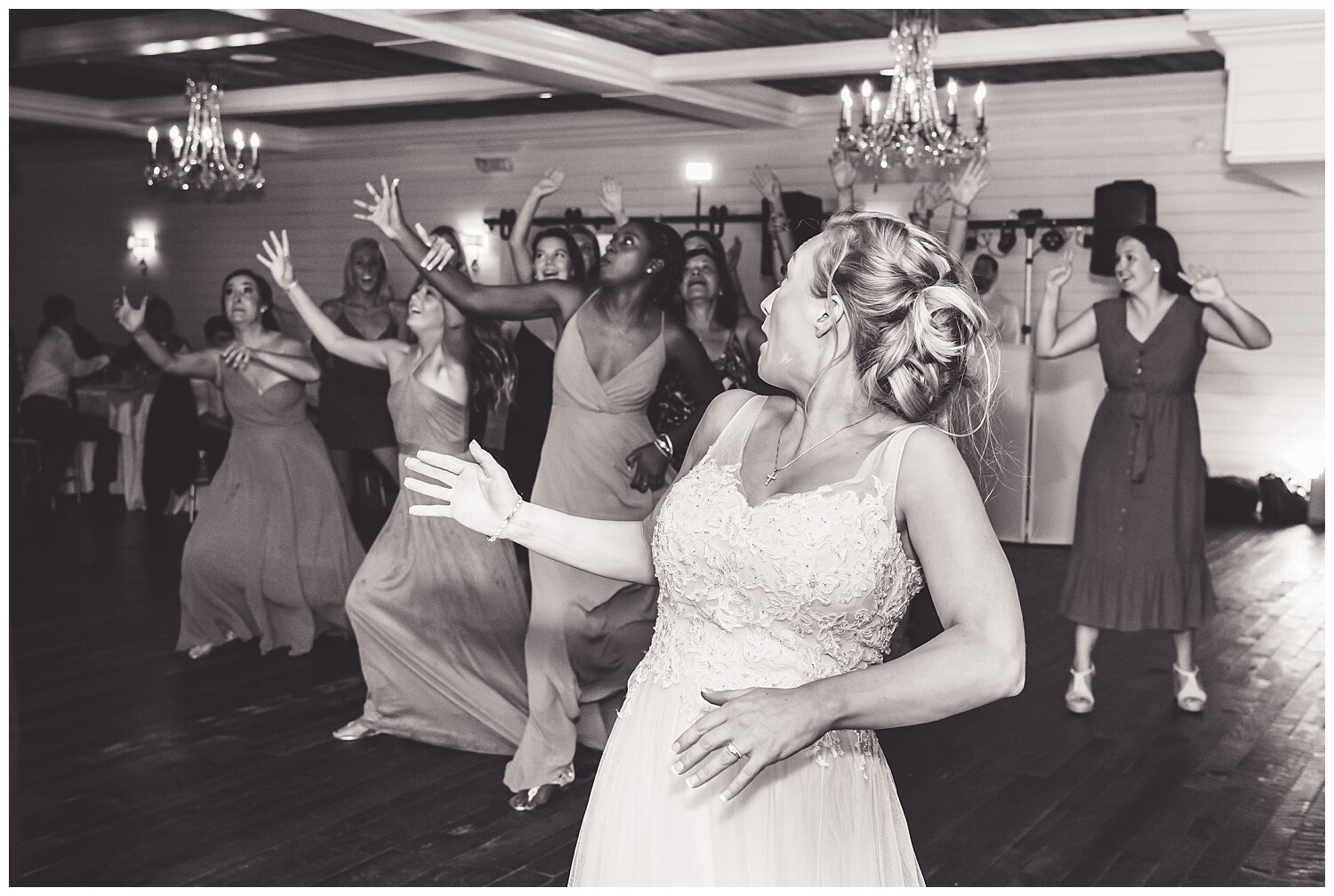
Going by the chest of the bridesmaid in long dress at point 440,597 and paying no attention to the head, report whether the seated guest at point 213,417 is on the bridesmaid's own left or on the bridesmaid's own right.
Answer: on the bridesmaid's own right

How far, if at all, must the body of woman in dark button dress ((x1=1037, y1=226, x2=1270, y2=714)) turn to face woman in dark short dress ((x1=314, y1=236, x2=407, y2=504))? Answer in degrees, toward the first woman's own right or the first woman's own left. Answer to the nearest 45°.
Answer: approximately 90° to the first woman's own right

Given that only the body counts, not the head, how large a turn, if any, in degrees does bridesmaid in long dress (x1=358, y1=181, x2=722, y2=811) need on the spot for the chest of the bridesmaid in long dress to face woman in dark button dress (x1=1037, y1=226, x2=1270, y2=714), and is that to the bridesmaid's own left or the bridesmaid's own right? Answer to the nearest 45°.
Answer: approximately 135° to the bridesmaid's own left

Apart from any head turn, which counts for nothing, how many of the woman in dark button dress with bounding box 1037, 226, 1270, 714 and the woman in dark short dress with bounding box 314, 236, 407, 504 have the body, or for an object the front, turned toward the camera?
2

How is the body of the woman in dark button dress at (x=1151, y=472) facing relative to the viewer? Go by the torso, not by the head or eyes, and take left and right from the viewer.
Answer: facing the viewer

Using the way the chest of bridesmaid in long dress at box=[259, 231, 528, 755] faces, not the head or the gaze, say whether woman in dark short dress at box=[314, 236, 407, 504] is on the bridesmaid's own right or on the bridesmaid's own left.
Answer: on the bridesmaid's own right

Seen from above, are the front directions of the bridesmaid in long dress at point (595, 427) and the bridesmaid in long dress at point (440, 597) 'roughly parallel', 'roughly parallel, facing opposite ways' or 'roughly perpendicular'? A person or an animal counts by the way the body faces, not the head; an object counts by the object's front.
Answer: roughly parallel

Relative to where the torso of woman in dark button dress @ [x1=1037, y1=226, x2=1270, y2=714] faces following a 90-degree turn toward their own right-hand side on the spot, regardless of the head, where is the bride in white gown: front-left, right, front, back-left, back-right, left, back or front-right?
left

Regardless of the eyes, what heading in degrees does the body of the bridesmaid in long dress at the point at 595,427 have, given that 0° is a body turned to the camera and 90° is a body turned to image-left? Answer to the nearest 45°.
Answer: approximately 45°

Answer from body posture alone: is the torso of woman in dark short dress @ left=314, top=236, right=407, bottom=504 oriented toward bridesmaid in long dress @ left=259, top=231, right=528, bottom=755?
yes

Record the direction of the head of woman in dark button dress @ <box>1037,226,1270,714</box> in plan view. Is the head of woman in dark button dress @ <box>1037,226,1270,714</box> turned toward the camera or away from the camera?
toward the camera

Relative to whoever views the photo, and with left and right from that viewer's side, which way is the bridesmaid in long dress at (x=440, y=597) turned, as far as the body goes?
facing the viewer and to the left of the viewer

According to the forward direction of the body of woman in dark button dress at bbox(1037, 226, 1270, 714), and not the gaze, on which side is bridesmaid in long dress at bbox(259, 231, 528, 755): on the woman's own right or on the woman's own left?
on the woman's own right

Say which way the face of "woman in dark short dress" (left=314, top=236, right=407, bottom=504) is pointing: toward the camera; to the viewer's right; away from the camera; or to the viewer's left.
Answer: toward the camera

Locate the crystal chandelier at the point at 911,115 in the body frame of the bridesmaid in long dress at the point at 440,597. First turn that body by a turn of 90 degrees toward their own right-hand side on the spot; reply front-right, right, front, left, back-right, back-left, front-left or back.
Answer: right

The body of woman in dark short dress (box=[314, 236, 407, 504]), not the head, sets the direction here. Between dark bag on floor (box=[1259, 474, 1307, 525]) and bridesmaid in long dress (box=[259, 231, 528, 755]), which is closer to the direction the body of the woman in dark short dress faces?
the bridesmaid in long dress
